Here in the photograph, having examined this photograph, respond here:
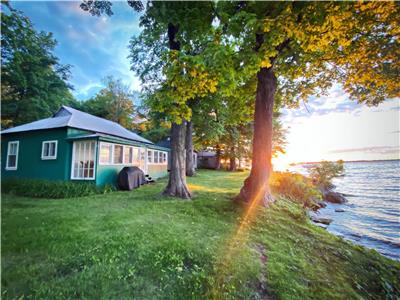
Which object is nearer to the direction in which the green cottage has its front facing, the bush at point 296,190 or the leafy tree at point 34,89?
the bush

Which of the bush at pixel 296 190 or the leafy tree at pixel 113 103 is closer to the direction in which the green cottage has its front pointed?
the bush

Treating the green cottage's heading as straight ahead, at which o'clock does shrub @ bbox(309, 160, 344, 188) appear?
The shrub is roughly at 11 o'clock from the green cottage.

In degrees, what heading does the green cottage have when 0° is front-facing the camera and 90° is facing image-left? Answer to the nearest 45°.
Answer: approximately 315°

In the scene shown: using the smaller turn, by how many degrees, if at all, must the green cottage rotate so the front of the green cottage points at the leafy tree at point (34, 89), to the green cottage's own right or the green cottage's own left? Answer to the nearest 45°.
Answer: approximately 135° to the green cottage's own left

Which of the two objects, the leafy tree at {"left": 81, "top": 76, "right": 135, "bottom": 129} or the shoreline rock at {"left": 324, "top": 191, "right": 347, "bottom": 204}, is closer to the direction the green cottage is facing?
the shoreline rock

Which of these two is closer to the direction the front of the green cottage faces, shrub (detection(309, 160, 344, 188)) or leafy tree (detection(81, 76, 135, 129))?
the shrub

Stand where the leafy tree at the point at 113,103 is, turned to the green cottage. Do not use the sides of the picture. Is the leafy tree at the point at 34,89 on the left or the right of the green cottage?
right

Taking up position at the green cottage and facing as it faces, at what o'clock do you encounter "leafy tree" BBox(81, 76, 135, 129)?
The leafy tree is roughly at 8 o'clock from the green cottage.

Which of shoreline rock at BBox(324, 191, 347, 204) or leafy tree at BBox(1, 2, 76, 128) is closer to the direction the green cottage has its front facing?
the shoreline rock
